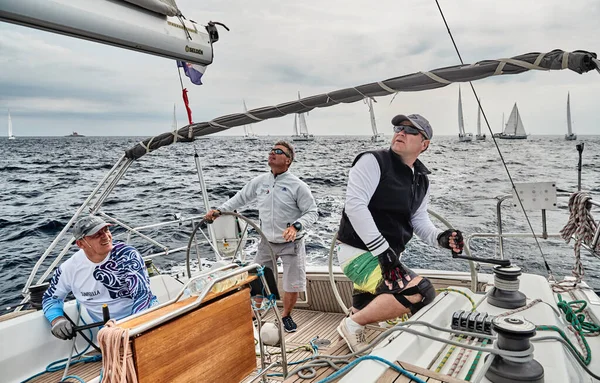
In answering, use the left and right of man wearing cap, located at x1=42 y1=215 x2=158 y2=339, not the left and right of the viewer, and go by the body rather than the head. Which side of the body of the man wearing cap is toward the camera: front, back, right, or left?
front

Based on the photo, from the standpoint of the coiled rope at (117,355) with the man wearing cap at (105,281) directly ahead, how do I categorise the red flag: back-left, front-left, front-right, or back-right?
front-right

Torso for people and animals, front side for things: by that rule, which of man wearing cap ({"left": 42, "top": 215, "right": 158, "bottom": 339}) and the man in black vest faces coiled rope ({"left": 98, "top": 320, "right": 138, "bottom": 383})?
the man wearing cap

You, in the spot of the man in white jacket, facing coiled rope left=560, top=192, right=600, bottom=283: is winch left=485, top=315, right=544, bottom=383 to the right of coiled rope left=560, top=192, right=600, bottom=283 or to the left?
right

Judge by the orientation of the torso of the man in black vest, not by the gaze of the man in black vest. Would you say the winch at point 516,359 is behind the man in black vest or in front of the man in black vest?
in front

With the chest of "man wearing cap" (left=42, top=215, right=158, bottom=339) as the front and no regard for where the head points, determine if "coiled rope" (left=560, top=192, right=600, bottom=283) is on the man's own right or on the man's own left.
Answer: on the man's own left

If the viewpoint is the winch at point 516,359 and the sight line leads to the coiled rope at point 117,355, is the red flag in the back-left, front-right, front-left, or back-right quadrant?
front-right

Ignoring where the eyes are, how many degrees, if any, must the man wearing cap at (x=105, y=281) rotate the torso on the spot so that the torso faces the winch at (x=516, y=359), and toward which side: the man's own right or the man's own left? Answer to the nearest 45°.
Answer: approximately 45° to the man's own left

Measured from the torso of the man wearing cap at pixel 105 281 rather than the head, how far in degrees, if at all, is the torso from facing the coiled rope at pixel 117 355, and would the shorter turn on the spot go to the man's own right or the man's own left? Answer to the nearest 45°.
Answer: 0° — they already face it

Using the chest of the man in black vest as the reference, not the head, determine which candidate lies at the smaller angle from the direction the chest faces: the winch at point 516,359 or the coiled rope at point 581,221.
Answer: the winch

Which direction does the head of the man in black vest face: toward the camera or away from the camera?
toward the camera
